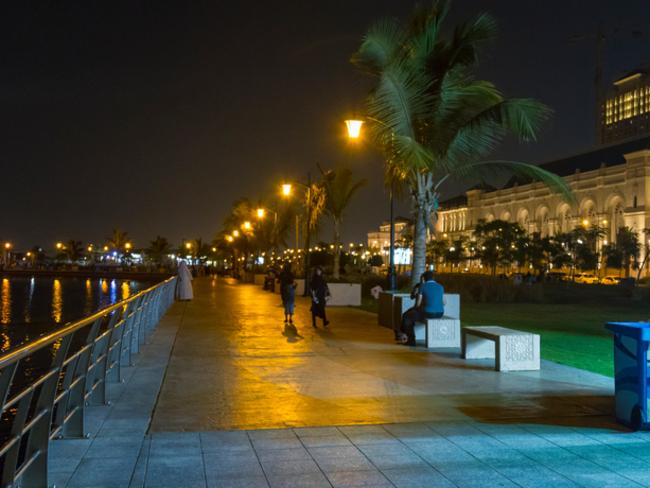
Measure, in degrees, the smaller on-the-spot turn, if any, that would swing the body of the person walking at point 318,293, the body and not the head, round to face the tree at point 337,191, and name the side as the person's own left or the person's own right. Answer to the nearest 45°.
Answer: approximately 180°

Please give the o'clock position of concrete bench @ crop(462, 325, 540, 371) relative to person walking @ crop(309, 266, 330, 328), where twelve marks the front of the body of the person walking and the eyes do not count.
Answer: The concrete bench is roughly at 11 o'clock from the person walking.

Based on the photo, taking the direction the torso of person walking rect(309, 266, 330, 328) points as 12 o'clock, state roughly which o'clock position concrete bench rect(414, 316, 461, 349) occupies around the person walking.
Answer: The concrete bench is roughly at 11 o'clock from the person walking.

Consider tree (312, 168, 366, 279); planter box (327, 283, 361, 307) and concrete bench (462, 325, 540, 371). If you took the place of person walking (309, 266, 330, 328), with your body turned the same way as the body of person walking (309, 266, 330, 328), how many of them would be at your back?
2

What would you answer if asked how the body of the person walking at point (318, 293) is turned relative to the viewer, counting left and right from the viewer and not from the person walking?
facing the viewer

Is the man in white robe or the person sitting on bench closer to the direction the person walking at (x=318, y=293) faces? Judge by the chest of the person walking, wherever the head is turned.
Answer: the person sitting on bench

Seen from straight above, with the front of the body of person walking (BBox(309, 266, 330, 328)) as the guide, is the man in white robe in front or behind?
behind

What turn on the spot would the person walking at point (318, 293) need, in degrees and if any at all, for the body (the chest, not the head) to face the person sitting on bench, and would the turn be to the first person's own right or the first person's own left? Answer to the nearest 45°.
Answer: approximately 45° to the first person's own left

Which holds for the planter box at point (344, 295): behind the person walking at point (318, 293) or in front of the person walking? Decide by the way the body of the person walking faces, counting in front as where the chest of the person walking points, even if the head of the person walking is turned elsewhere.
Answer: behind

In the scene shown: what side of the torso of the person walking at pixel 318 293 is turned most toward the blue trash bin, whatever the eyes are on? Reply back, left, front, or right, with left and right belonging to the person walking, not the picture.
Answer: front

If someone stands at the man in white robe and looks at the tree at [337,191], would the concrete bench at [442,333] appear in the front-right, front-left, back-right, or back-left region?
back-right
